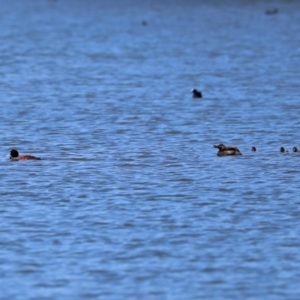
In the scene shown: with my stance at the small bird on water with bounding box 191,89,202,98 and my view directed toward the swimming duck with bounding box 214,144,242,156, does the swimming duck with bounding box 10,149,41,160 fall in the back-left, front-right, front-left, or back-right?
front-right

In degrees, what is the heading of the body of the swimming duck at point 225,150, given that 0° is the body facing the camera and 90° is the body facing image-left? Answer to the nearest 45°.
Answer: approximately 90°

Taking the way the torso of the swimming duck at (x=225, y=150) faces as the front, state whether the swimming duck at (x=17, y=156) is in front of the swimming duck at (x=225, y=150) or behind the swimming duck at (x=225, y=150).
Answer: in front

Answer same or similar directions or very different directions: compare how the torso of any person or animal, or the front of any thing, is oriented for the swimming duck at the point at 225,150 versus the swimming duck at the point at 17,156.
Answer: same or similar directions

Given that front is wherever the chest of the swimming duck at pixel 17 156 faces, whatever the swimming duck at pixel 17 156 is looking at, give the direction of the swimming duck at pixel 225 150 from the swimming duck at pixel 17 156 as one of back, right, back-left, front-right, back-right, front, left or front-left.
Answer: back

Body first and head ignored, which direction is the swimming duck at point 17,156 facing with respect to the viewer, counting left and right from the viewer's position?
facing to the left of the viewer

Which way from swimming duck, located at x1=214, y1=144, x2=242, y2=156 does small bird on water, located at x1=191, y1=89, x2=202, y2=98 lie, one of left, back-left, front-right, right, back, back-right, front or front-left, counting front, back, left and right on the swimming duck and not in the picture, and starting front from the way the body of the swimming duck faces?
right
